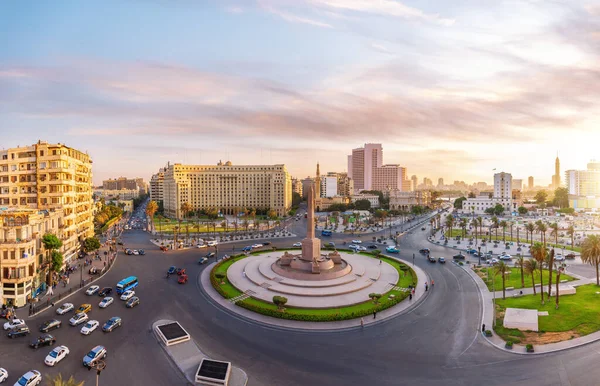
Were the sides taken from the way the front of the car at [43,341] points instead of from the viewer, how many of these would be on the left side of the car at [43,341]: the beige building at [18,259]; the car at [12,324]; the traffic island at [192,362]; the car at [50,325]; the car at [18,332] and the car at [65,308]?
1

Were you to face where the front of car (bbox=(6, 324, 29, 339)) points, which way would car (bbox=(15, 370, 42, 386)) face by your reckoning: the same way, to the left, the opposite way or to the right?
the same way

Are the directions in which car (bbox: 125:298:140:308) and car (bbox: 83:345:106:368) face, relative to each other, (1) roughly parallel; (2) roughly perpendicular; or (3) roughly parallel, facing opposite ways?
roughly parallel

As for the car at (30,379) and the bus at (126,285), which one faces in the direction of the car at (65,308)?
the bus

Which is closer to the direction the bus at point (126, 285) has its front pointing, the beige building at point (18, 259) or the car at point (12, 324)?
the car

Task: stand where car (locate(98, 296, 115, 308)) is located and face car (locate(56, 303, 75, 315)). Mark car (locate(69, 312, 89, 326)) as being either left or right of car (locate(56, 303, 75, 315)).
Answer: left

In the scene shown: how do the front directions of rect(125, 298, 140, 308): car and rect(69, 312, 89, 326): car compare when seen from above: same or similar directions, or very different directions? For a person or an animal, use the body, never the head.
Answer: same or similar directions

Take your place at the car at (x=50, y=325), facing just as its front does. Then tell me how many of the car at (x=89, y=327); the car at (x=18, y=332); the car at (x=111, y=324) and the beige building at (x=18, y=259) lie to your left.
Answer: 2

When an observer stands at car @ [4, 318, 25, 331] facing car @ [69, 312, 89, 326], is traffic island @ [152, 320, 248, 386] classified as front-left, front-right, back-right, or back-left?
front-right
